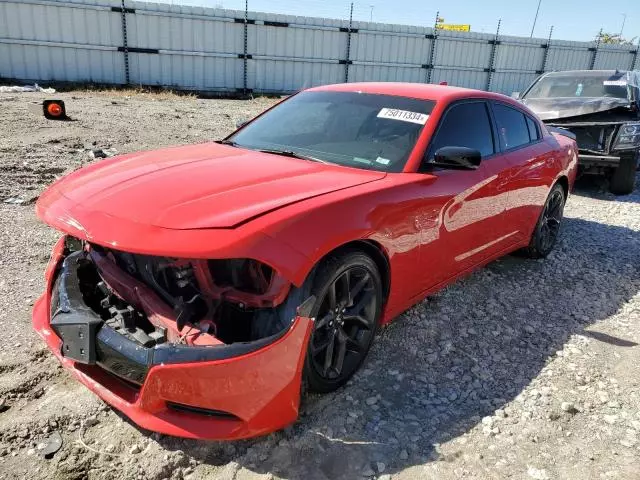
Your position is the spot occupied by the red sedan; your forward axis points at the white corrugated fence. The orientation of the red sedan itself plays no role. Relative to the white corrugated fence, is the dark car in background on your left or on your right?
right

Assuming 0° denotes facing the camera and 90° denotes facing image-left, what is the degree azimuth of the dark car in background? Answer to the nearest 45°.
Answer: approximately 0°

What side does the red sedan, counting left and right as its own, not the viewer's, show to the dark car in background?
back

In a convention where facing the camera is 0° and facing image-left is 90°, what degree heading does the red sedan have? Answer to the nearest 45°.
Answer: approximately 45°

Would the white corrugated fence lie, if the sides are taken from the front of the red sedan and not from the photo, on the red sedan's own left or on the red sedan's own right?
on the red sedan's own right

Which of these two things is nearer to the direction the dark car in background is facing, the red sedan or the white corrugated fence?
the red sedan
